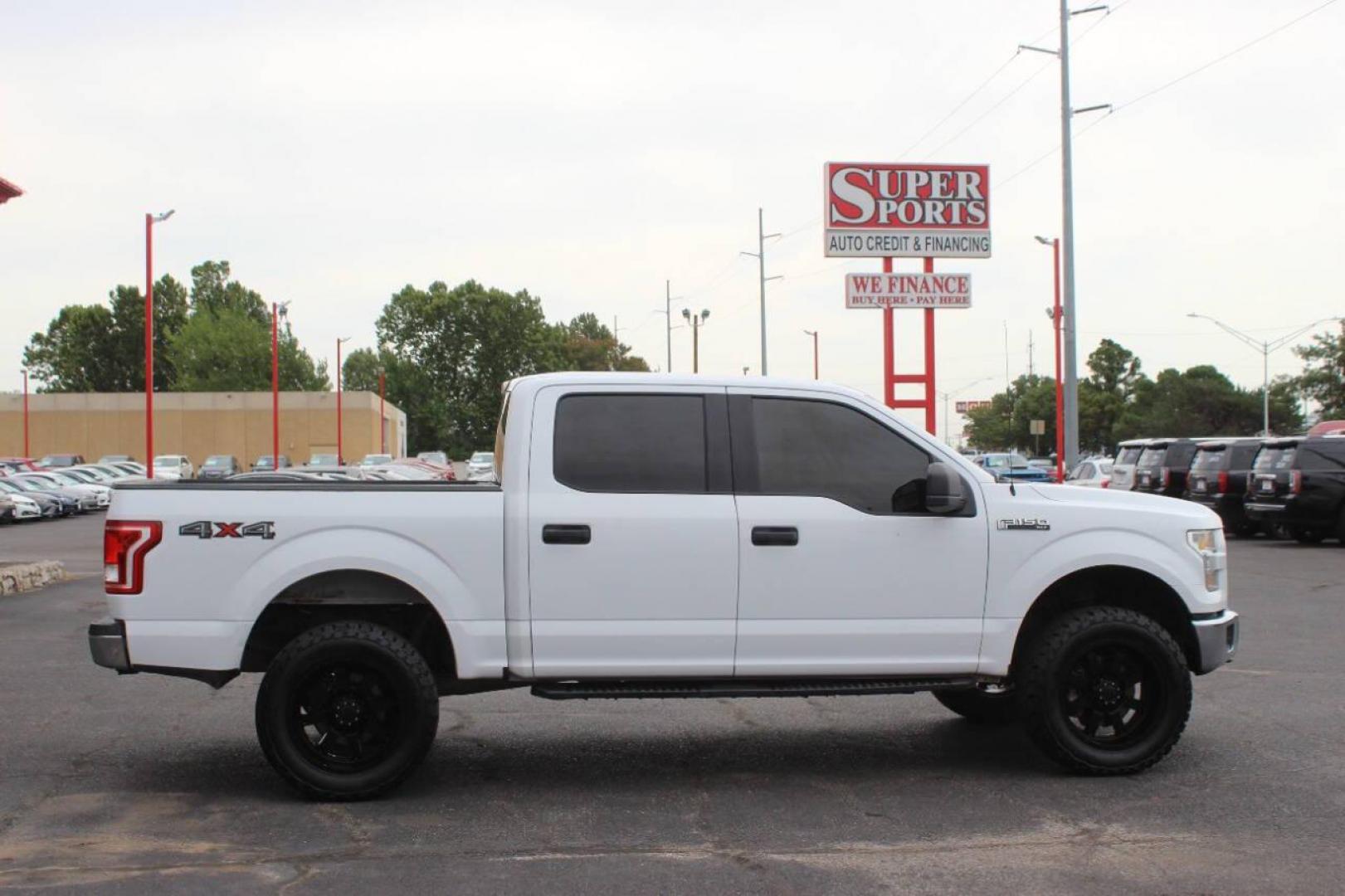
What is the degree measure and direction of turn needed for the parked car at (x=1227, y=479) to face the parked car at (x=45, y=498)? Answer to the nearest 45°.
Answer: approximately 135° to its left

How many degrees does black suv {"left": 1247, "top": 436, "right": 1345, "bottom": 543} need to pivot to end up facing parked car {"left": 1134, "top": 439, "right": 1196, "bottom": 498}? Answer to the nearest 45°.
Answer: approximately 90° to its left

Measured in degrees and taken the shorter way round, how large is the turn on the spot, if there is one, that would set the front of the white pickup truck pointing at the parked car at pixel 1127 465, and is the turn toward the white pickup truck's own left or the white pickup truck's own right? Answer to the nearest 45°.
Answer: approximately 45° to the white pickup truck's own left

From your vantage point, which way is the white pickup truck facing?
to the viewer's right

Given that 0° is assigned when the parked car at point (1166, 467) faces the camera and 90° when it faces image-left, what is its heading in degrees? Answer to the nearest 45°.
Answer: approximately 225°

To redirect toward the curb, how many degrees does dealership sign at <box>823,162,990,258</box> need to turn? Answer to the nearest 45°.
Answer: approximately 45° to its right

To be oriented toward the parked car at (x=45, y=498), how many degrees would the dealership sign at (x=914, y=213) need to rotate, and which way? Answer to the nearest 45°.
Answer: approximately 90° to its right
